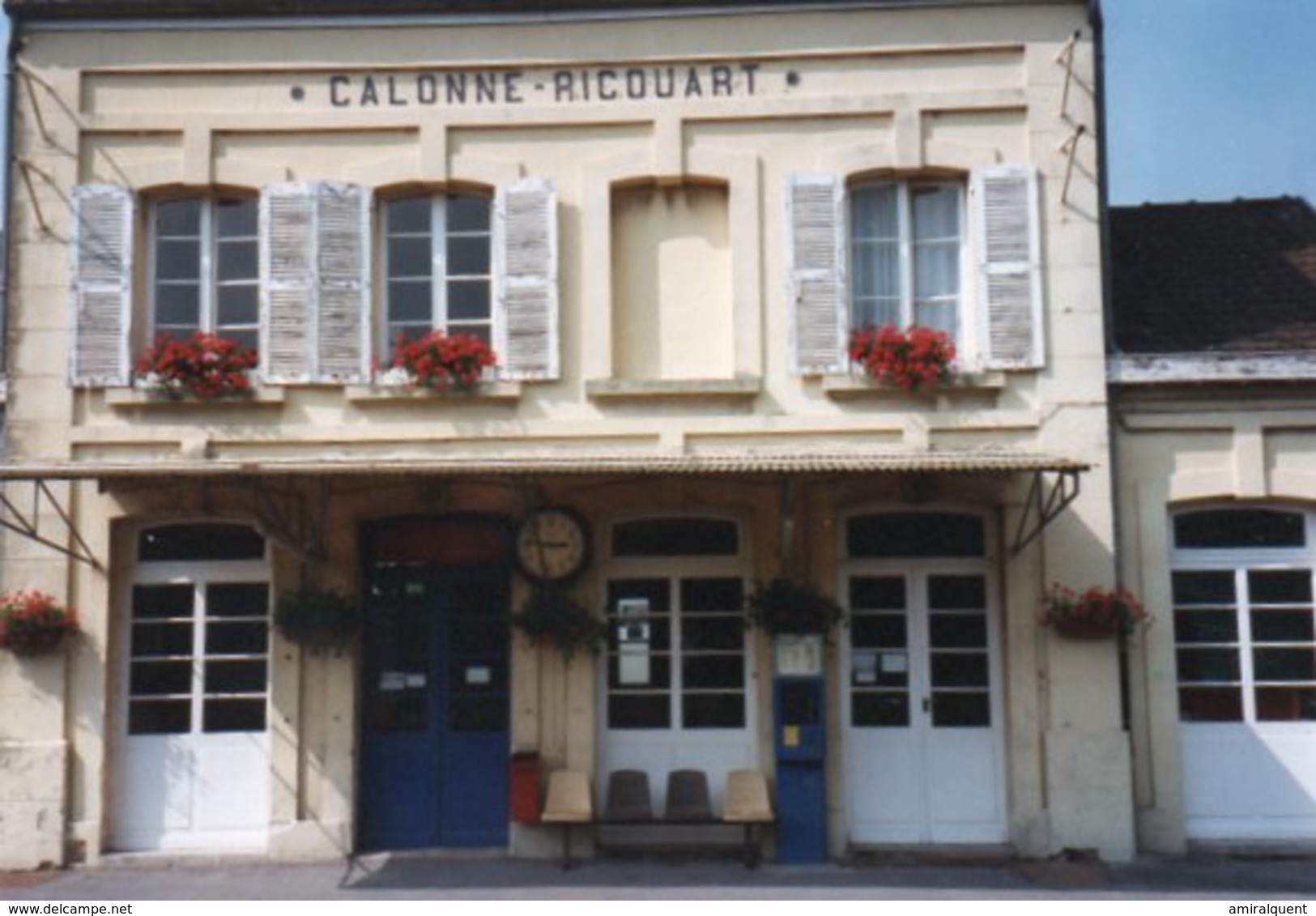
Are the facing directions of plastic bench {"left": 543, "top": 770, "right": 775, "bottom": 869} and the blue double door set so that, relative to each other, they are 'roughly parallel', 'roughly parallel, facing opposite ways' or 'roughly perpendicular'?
roughly parallel

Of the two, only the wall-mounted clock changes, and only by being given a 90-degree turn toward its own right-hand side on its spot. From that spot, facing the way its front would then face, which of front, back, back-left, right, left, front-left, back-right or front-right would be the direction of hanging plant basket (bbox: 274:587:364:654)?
front

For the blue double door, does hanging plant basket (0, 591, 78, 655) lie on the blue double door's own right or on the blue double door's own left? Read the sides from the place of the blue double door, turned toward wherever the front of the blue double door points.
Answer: on the blue double door's own right

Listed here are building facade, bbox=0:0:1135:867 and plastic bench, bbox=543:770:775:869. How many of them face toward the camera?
2

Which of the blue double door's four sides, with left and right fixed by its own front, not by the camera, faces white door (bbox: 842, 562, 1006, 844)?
left

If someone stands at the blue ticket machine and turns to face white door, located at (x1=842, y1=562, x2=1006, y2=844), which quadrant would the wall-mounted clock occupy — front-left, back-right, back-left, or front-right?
back-left

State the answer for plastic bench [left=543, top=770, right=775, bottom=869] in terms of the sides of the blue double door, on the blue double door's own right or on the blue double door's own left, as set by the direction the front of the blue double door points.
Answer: on the blue double door's own left

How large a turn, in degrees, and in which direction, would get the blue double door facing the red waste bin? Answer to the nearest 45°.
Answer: approximately 45° to its left

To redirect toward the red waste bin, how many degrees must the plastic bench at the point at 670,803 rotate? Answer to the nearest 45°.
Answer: approximately 90° to its right

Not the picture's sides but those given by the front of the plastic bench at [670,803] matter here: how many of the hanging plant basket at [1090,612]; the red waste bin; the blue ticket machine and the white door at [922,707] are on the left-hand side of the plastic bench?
3

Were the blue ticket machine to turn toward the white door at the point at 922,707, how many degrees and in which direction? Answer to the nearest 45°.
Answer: approximately 135° to its left

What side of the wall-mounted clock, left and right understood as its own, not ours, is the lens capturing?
front

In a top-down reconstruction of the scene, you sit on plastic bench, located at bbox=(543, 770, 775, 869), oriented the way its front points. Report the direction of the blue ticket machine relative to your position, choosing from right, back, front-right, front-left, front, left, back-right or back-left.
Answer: left

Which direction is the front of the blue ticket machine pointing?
toward the camera
